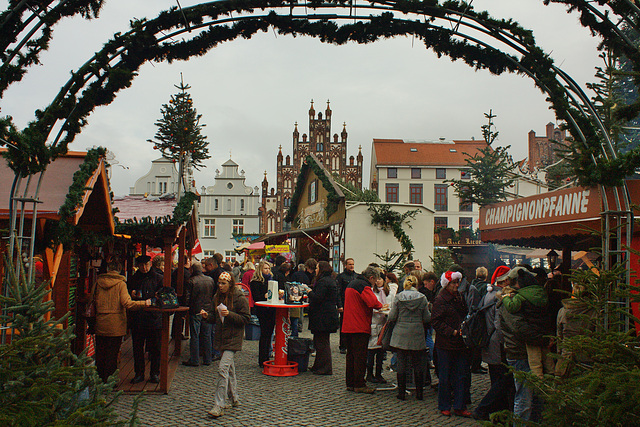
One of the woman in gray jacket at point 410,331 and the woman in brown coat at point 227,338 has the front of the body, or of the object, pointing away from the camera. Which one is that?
the woman in gray jacket

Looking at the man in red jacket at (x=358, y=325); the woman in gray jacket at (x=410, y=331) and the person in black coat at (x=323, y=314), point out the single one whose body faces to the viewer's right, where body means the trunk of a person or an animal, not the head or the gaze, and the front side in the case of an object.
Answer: the man in red jacket

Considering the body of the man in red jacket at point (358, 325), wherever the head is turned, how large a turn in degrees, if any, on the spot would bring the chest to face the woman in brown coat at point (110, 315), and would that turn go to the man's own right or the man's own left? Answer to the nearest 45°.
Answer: approximately 180°

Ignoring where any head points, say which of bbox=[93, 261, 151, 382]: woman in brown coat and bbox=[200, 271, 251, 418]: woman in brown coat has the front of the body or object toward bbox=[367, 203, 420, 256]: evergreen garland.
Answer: bbox=[93, 261, 151, 382]: woman in brown coat

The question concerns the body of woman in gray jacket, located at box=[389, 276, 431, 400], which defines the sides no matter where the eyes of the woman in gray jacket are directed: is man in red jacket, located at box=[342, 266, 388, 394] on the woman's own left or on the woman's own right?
on the woman's own left

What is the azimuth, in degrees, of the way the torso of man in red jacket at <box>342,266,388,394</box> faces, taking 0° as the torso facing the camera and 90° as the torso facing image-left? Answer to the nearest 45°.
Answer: approximately 270°

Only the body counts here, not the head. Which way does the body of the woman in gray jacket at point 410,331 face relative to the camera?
away from the camera

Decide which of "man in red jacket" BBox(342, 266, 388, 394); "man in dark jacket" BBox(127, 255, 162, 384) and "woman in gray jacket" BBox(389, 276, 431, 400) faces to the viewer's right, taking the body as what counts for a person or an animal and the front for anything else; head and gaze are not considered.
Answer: "man in red jacket" BBox(342, 266, 388, 394)

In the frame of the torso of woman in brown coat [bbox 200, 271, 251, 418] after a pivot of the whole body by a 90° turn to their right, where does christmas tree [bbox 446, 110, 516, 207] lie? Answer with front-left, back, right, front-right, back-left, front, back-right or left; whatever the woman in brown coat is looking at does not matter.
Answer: right
